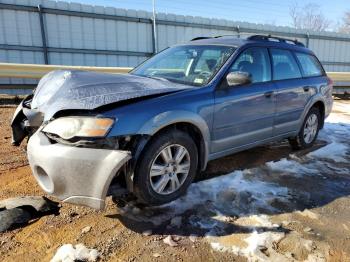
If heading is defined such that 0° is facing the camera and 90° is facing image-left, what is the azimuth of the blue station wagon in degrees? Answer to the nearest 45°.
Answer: approximately 45°
